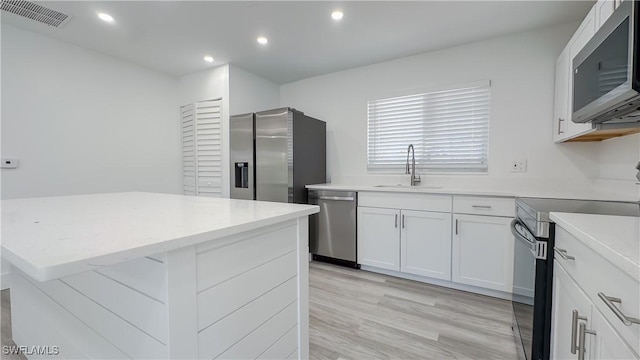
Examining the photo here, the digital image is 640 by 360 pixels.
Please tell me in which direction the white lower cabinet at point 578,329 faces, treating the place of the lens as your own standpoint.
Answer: facing to the left of the viewer

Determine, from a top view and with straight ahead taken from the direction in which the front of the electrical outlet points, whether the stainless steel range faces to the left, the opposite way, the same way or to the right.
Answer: to the right

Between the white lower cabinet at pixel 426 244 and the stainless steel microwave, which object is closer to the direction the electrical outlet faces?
the stainless steel microwave

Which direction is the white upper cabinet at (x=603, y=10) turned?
to the viewer's left

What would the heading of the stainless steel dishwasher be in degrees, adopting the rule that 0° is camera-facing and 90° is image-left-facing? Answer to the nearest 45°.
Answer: approximately 45°

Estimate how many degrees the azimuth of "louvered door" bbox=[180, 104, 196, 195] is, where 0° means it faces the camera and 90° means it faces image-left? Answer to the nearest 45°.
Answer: approximately 45°
